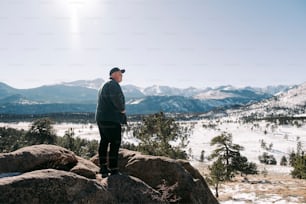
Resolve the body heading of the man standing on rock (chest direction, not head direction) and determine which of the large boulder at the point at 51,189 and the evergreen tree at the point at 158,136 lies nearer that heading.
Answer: the evergreen tree

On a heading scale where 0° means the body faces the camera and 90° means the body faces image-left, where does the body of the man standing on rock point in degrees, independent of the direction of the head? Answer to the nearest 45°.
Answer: approximately 225°

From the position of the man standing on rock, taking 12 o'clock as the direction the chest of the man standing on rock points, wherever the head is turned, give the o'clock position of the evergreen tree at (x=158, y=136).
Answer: The evergreen tree is roughly at 11 o'clock from the man standing on rock.

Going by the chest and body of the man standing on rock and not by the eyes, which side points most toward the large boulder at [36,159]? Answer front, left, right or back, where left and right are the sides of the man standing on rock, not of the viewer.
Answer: left

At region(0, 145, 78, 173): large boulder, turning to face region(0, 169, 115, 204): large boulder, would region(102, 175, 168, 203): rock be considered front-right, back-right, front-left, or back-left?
front-left

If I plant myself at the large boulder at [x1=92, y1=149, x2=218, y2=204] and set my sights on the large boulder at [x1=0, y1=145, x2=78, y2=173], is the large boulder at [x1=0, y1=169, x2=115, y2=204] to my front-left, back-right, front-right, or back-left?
front-left

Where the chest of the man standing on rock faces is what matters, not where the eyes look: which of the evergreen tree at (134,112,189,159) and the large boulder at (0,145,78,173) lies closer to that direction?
the evergreen tree

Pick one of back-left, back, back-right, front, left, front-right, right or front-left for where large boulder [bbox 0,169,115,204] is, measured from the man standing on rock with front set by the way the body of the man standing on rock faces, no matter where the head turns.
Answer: back

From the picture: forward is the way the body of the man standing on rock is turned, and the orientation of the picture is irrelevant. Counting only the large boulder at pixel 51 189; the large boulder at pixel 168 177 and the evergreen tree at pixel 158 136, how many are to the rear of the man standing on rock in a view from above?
1
